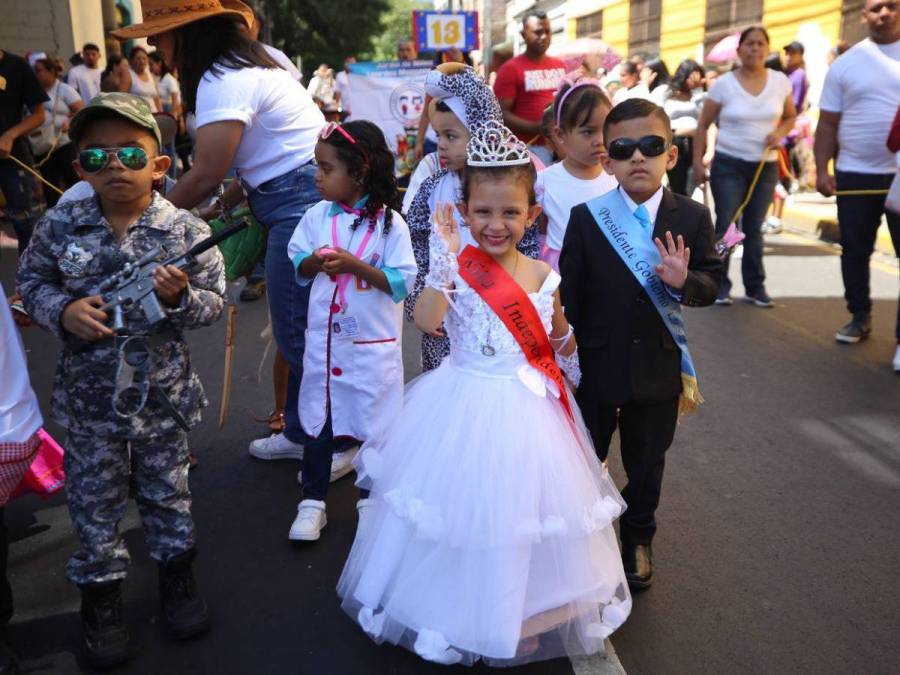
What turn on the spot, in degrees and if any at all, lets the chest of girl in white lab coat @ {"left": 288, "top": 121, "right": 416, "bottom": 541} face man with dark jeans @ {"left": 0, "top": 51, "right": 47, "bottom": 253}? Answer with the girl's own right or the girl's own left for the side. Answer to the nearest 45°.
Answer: approximately 90° to the girl's own right

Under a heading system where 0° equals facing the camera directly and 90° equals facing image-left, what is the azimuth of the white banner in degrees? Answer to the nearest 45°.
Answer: approximately 0°

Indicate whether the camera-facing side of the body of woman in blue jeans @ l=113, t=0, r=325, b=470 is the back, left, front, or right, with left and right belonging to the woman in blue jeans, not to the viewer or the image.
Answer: left

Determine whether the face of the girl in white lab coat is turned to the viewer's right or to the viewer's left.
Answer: to the viewer's left

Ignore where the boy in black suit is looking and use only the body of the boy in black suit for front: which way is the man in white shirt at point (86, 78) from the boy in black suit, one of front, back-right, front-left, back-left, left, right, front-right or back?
back-right

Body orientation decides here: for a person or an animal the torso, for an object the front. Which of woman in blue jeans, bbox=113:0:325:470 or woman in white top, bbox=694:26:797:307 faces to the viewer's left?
the woman in blue jeans

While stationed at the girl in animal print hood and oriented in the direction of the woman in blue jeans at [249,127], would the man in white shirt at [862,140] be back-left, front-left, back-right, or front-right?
back-right

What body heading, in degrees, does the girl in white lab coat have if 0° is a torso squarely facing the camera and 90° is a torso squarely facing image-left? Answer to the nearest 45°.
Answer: approximately 45°

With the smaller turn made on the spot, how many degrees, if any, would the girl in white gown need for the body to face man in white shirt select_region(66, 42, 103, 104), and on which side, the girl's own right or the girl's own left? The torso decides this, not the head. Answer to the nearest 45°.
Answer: approximately 135° to the girl's own right

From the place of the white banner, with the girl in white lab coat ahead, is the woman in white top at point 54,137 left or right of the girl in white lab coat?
right
